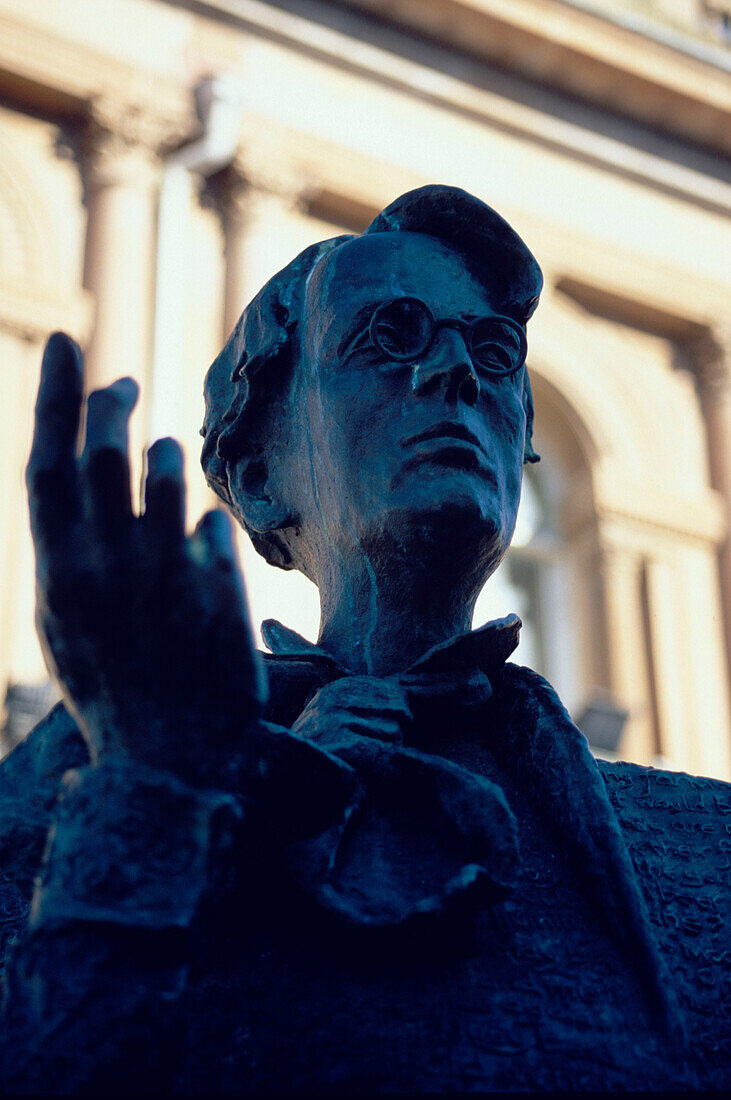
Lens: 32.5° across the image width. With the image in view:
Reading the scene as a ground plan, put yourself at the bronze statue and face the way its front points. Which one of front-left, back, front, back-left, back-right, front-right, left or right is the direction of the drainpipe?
back

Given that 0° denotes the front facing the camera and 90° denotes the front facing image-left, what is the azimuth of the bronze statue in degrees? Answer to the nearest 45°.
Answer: approximately 0°
